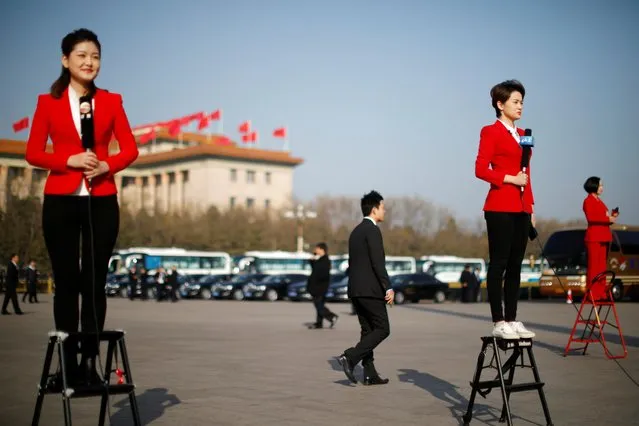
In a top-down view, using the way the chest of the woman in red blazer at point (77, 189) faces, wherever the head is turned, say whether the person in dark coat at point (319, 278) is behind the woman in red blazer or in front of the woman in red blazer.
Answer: behind

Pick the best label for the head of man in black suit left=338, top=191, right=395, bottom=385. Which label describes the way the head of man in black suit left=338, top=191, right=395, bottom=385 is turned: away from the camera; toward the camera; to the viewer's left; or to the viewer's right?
to the viewer's right

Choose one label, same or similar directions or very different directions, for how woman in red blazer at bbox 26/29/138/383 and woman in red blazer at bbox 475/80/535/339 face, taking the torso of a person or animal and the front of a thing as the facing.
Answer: same or similar directions

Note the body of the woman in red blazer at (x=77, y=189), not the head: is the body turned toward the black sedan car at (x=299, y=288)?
no

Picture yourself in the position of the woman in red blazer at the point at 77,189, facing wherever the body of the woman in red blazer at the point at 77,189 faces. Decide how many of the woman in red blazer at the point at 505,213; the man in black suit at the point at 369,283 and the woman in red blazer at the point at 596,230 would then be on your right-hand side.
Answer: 0

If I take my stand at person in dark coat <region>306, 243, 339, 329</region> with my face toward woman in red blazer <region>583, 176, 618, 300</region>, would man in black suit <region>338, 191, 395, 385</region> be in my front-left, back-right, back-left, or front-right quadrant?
front-right

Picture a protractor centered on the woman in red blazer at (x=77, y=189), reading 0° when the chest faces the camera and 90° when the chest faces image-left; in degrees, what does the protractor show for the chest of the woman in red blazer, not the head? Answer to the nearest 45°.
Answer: approximately 0°

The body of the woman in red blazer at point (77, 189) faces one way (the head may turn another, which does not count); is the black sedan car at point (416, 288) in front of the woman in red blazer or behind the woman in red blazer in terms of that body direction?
behind

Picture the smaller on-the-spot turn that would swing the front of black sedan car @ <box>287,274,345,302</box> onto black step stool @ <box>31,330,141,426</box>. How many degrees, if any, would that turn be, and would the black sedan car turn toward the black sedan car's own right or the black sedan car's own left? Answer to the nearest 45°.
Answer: approximately 45° to the black sedan car's own left

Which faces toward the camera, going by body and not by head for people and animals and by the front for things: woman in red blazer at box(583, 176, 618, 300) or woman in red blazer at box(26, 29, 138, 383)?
woman in red blazer at box(26, 29, 138, 383)

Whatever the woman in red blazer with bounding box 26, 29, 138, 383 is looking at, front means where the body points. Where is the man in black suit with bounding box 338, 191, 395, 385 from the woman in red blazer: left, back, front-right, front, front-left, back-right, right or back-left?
back-left
